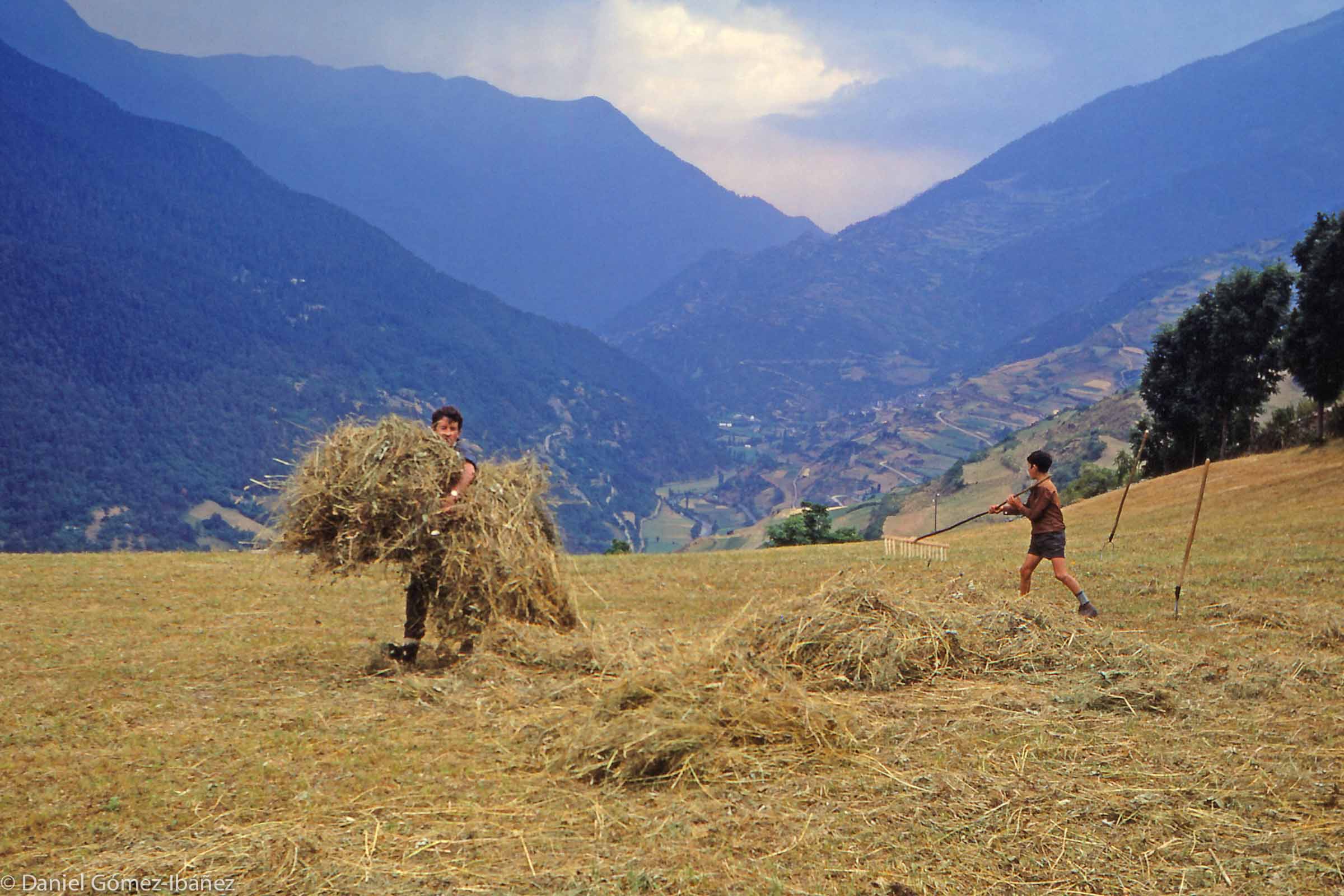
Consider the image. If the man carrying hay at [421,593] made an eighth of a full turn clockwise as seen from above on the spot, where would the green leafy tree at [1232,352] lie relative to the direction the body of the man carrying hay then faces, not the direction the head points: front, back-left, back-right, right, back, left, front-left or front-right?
back-right

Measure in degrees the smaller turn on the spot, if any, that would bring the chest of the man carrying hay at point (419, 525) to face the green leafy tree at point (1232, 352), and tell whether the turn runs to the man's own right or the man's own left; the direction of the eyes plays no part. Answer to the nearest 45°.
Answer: approximately 180°

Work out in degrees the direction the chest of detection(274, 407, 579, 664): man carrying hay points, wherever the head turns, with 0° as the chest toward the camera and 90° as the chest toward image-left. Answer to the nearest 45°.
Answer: approximately 45°

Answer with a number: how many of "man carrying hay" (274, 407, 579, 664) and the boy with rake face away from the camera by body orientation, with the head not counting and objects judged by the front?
0

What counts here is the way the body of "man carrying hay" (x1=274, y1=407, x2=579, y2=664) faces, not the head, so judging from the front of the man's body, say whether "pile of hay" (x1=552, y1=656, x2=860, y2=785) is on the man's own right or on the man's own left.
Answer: on the man's own left

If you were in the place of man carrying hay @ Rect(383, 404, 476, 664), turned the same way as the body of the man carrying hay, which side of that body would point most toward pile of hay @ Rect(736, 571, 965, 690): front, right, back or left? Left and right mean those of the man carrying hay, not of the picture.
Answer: left

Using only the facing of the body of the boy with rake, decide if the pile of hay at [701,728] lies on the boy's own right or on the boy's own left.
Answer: on the boy's own left

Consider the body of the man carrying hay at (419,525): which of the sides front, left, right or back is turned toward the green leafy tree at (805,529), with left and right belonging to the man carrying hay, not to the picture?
back

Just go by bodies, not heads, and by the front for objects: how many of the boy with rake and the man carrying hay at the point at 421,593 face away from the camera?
0

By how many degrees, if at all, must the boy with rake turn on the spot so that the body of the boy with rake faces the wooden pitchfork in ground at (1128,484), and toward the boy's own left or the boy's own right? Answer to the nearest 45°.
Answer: approximately 90° to the boy's own right

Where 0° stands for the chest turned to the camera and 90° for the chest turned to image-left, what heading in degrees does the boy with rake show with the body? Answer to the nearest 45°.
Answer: approximately 90°
